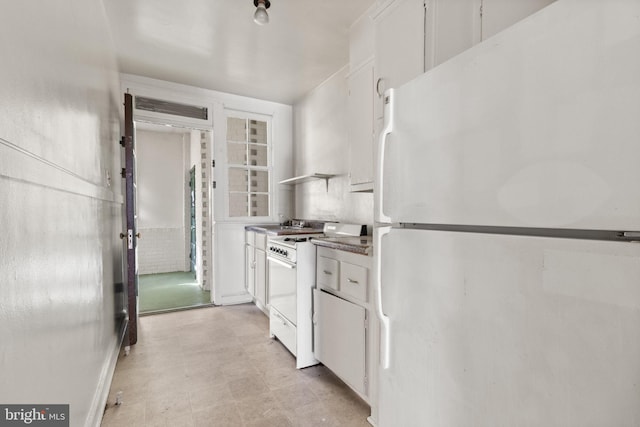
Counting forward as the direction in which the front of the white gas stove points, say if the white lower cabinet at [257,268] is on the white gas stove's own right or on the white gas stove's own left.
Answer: on the white gas stove's own right

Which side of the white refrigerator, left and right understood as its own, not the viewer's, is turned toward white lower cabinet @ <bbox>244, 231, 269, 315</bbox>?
right

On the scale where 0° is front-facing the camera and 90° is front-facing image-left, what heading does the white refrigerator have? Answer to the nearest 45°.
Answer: approximately 45°

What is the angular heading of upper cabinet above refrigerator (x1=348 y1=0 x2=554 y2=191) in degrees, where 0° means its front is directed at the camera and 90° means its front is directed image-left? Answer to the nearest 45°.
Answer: approximately 45°

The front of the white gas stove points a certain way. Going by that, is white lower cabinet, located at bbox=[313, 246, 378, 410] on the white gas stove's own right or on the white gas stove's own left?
on the white gas stove's own left

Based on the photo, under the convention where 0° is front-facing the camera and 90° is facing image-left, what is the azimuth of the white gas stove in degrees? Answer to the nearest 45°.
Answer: approximately 45°
